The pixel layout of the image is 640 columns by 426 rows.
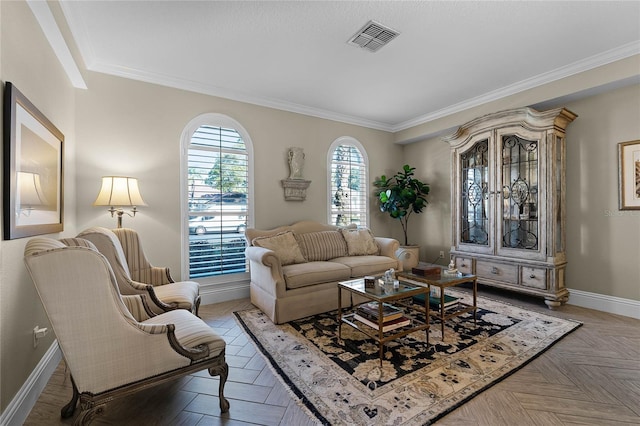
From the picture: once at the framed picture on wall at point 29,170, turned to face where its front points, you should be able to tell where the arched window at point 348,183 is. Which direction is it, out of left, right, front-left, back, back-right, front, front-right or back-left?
front-left

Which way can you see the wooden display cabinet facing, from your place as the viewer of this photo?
facing the viewer and to the left of the viewer

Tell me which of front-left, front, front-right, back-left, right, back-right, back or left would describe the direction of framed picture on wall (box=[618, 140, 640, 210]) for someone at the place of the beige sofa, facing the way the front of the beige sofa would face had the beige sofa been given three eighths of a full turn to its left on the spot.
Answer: right

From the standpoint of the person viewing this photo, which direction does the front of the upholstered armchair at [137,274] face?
facing to the right of the viewer

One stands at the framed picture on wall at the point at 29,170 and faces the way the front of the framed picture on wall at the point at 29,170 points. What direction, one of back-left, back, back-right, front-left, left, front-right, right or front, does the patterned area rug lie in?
front

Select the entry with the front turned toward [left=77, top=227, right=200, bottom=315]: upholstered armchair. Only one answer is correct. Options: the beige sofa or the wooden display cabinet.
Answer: the wooden display cabinet

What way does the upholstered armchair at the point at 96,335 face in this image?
to the viewer's right

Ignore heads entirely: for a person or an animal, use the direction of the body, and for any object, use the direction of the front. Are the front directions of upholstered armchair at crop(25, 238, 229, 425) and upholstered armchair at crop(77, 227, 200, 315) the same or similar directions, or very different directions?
same or similar directions

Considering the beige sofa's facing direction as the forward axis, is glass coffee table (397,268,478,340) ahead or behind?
ahead

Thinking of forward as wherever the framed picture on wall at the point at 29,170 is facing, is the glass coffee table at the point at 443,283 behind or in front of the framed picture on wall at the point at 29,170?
in front

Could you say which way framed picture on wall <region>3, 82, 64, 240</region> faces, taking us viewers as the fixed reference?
facing the viewer and to the right of the viewer

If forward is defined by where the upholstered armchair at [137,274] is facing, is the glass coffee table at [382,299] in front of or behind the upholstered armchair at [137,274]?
in front

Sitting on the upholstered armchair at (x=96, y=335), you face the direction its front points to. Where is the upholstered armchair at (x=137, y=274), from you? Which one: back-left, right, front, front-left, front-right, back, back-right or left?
left

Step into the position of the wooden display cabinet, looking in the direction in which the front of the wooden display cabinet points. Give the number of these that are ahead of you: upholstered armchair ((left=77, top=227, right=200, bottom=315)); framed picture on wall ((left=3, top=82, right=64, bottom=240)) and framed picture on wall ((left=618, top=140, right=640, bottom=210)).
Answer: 2

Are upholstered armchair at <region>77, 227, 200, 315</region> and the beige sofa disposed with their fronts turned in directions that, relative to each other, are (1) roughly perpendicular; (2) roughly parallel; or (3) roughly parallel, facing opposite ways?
roughly perpendicular

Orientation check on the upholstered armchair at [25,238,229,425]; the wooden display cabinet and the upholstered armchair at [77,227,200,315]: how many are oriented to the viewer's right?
2

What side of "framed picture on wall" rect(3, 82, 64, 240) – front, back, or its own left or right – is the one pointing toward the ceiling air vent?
front
